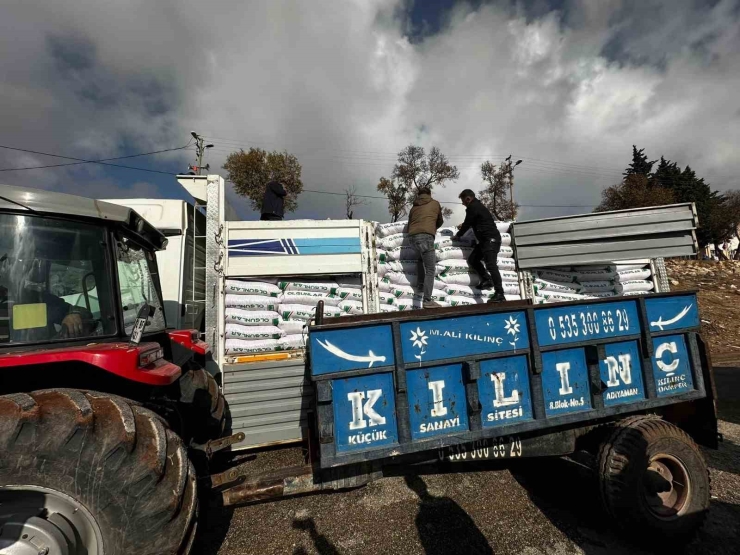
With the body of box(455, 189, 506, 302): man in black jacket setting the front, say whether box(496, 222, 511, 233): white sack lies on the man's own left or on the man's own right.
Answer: on the man's own right

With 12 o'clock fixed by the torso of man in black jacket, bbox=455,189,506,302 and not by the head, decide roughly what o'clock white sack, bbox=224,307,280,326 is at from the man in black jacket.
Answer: The white sack is roughly at 11 o'clock from the man in black jacket.

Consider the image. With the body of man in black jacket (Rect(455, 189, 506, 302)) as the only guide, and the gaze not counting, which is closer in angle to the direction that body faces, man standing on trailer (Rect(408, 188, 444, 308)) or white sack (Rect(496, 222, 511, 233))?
the man standing on trailer

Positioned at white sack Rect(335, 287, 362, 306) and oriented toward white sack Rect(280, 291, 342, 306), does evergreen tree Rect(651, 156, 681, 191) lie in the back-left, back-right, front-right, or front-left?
back-right

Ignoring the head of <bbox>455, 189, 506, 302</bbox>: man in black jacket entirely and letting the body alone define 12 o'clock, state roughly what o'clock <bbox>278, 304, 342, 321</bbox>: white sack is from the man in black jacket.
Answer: The white sack is roughly at 11 o'clock from the man in black jacket.

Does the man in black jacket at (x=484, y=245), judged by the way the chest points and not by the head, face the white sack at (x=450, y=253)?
yes

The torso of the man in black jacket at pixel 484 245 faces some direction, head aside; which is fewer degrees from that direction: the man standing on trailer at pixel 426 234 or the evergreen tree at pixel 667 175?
the man standing on trailer

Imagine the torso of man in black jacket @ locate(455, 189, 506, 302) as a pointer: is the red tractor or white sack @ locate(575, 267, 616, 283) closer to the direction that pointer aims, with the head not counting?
the red tractor

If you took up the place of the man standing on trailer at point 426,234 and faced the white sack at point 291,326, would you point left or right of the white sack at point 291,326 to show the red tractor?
left

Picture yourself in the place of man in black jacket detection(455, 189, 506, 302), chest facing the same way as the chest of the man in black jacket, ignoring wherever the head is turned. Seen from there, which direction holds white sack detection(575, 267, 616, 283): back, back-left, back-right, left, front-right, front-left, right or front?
back-right

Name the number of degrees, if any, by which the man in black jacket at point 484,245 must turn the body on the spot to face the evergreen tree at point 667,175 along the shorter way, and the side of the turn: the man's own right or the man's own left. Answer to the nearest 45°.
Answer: approximately 135° to the man's own right

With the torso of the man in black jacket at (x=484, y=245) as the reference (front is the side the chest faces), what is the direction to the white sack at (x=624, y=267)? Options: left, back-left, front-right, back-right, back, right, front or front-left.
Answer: back-right

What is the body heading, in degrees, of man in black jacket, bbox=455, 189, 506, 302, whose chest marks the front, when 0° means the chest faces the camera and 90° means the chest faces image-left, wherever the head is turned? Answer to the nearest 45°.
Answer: approximately 90°
